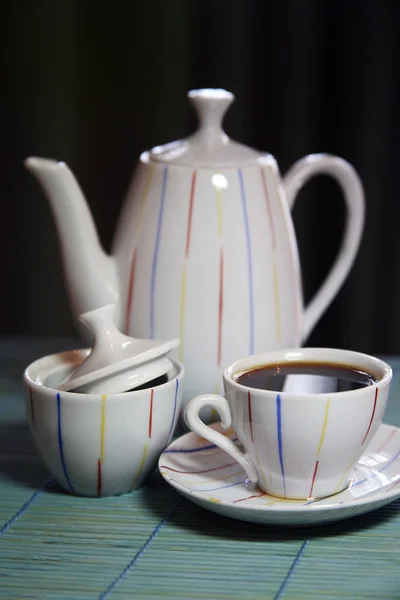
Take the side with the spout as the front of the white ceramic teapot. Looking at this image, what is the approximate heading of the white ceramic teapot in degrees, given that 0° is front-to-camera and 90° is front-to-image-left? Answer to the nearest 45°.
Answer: approximately 90°
